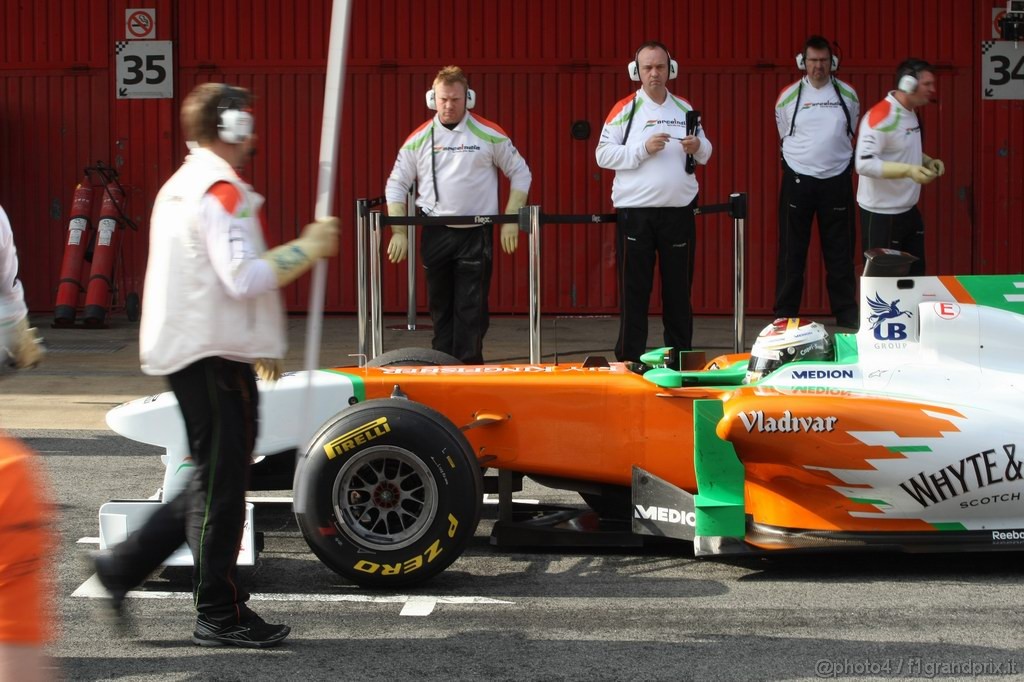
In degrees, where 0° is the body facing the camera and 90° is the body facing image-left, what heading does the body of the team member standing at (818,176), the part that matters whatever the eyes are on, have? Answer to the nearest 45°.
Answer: approximately 0°

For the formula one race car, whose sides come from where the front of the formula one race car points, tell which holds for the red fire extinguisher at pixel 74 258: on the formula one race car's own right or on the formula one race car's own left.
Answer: on the formula one race car's own right

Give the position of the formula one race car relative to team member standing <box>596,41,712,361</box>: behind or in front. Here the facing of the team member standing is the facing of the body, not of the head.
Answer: in front

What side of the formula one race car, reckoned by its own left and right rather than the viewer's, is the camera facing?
left

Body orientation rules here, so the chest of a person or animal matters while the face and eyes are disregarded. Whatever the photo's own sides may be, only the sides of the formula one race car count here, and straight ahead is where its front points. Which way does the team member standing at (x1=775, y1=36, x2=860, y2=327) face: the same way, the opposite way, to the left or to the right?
to the left

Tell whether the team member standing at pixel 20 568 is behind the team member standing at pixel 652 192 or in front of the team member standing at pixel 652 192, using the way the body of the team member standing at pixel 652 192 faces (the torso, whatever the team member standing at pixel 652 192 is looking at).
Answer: in front

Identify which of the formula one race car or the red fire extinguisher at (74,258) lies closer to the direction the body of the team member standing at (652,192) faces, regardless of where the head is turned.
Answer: the formula one race car

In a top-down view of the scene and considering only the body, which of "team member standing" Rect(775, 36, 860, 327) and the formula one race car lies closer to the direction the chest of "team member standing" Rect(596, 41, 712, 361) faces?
the formula one race car
